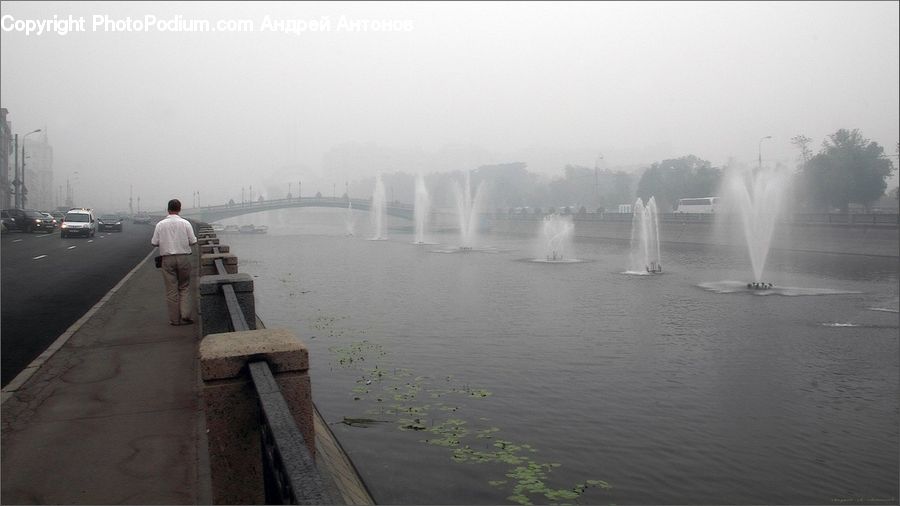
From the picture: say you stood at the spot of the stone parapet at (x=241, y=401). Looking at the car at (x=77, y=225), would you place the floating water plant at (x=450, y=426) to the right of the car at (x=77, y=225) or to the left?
right

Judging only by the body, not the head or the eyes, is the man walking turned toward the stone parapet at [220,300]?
no

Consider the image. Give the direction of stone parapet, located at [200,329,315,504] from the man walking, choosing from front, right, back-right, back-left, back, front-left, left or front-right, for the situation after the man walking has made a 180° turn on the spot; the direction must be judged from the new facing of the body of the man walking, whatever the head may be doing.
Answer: front

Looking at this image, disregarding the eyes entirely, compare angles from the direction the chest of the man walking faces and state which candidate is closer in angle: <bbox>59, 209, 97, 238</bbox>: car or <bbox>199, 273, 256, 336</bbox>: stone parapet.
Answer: the car

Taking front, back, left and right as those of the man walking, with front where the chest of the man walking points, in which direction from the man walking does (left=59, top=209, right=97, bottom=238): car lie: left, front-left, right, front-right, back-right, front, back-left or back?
front

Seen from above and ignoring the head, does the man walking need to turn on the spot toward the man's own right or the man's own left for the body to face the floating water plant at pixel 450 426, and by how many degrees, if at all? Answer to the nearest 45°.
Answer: approximately 135° to the man's own right

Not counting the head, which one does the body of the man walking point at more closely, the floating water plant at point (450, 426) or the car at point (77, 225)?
the car

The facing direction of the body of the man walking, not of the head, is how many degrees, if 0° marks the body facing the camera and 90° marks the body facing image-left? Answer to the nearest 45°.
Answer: approximately 180°

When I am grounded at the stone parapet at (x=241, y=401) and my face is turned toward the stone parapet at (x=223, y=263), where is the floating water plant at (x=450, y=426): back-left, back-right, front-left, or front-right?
front-right
